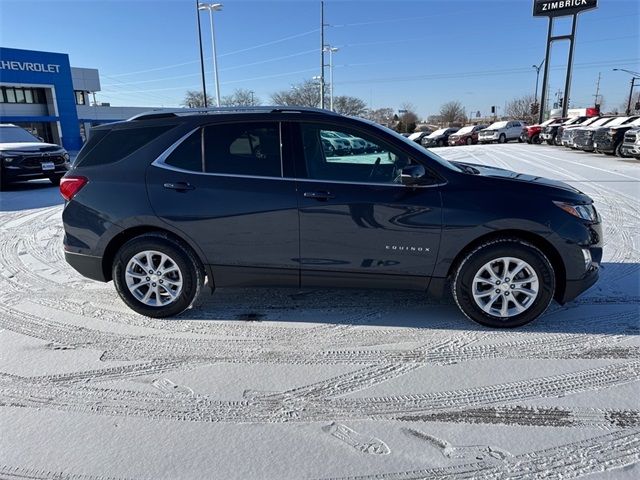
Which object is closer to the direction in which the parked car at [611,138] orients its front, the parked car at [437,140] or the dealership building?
the dealership building

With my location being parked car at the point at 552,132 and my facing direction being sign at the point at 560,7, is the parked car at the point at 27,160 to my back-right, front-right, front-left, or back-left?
back-left

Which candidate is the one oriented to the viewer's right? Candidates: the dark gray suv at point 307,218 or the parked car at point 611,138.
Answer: the dark gray suv

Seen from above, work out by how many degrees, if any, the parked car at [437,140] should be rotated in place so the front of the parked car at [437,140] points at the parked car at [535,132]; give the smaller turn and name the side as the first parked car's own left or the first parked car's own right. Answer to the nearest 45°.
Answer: approximately 90° to the first parked car's own left

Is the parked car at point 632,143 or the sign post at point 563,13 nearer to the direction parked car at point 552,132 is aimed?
the parked car

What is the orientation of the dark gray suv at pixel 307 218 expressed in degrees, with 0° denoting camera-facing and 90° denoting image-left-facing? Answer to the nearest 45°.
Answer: approximately 270°

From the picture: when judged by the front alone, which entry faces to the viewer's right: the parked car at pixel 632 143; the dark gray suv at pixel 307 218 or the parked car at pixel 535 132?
the dark gray suv

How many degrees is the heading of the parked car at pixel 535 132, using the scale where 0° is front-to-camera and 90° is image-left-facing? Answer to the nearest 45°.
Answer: approximately 45°

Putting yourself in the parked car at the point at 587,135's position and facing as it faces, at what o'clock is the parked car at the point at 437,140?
the parked car at the point at 437,140 is roughly at 3 o'clock from the parked car at the point at 587,135.

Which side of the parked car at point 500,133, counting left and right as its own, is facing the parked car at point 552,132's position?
left

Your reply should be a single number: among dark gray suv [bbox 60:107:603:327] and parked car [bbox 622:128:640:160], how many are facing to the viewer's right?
1
